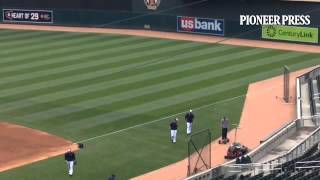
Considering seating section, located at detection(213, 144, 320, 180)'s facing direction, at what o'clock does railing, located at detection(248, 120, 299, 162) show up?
The railing is roughly at 1 o'clock from the seating section.

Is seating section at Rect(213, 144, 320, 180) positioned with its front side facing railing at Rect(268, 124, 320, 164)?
no

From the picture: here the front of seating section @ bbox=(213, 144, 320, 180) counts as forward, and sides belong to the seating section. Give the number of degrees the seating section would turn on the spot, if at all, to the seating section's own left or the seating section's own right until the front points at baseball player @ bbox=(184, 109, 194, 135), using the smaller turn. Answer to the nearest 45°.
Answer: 0° — it already faces them

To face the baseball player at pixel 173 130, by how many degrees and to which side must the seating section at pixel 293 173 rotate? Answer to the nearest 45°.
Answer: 0° — it already faces them

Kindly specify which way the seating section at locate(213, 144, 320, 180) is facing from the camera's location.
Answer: facing away from the viewer and to the left of the viewer

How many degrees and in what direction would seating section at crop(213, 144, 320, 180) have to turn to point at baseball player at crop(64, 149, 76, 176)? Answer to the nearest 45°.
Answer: approximately 45° to its left

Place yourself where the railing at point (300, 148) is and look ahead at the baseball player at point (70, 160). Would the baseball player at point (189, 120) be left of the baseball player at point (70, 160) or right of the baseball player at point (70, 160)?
right

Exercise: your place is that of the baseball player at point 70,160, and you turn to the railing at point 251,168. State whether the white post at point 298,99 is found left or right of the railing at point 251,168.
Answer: left

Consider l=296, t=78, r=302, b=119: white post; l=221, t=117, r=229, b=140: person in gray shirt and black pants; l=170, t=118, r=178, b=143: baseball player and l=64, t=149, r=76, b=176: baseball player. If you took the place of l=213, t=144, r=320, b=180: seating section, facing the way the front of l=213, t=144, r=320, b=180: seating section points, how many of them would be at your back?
0

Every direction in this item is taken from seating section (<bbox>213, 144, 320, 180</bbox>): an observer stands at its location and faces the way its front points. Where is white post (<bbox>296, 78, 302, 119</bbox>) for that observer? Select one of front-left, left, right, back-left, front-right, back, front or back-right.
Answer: front-right

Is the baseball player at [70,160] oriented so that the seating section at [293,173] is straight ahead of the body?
no

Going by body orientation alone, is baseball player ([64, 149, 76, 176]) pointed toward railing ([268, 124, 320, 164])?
no
